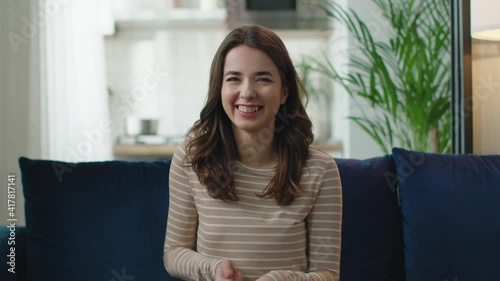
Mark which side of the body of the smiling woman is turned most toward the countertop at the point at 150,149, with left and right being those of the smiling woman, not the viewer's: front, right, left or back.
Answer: back

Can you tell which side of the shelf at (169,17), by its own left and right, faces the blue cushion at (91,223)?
front

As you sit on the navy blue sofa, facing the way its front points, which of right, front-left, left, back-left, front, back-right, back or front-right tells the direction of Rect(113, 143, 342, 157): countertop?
back

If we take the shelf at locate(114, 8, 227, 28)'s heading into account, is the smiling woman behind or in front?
in front

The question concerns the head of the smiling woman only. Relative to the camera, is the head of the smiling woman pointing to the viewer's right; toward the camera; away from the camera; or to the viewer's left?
toward the camera

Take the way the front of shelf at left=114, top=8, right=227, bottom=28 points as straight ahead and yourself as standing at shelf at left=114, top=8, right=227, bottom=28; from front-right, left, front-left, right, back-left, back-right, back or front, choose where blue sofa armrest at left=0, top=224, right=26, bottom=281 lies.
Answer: front

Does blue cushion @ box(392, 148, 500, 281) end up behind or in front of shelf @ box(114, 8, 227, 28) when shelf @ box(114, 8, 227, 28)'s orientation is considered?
in front

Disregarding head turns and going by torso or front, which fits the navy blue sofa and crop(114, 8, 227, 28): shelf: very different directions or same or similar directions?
same or similar directions

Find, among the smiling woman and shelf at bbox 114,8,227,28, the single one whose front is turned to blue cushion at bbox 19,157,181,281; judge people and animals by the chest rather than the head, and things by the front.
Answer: the shelf

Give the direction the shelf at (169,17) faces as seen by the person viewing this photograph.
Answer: facing the viewer

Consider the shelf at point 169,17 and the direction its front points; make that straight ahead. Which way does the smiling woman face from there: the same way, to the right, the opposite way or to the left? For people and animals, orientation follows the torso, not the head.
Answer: the same way

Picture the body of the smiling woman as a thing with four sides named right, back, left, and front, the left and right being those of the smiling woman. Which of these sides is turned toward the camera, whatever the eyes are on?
front

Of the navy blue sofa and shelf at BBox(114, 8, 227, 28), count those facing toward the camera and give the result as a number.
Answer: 2

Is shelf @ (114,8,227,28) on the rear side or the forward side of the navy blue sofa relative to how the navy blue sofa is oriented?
on the rear side
